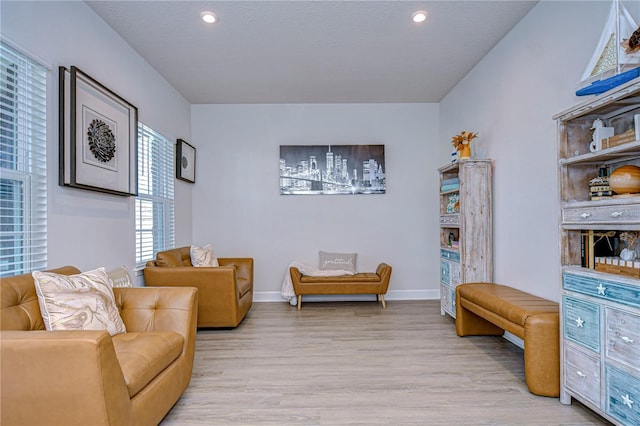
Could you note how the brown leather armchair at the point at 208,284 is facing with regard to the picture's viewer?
facing to the right of the viewer

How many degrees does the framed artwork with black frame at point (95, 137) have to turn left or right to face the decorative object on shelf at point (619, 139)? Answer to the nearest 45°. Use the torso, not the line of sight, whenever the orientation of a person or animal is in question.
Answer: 0° — it already faces it

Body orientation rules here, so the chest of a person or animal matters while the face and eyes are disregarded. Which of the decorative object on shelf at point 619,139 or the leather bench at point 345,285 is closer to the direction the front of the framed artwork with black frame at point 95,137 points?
the decorative object on shelf

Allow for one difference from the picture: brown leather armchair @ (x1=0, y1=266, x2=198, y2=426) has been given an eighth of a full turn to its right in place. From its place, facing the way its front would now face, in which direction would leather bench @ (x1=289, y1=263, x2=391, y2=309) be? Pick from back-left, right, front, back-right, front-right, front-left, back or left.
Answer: back-left

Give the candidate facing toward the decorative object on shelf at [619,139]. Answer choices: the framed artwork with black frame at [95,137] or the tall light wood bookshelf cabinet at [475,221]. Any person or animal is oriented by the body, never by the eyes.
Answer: the framed artwork with black frame

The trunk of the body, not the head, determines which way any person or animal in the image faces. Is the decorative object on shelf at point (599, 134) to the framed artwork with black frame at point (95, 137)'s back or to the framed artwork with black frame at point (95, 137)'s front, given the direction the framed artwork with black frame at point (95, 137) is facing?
to the front

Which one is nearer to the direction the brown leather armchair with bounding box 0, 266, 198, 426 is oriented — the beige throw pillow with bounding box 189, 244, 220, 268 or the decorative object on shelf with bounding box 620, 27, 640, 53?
the decorative object on shelf

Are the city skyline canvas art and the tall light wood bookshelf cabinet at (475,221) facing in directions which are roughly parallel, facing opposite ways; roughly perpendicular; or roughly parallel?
roughly perpendicular

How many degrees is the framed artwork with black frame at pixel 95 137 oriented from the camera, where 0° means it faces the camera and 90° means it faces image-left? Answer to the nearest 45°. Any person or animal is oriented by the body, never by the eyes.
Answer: approximately 315°

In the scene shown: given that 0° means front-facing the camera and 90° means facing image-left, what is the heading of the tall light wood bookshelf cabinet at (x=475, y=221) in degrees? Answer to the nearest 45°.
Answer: approximately 90°

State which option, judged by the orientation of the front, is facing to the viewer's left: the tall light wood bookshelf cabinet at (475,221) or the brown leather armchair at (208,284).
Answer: the tall light wood bookshelf cabinet

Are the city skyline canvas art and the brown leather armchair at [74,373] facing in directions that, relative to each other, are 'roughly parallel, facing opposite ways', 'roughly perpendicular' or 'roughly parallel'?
roughly perpendicular

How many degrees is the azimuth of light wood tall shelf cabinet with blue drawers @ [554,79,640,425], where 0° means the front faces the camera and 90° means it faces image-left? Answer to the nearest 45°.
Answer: approximately 45°

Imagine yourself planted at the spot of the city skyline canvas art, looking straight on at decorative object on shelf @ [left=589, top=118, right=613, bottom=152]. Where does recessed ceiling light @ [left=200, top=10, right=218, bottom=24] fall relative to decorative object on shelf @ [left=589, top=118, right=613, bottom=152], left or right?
right

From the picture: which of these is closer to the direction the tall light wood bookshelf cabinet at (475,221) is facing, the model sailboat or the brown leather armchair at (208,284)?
the brown leather armchair

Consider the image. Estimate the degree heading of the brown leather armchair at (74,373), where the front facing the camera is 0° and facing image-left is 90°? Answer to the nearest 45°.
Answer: approximately 315°
